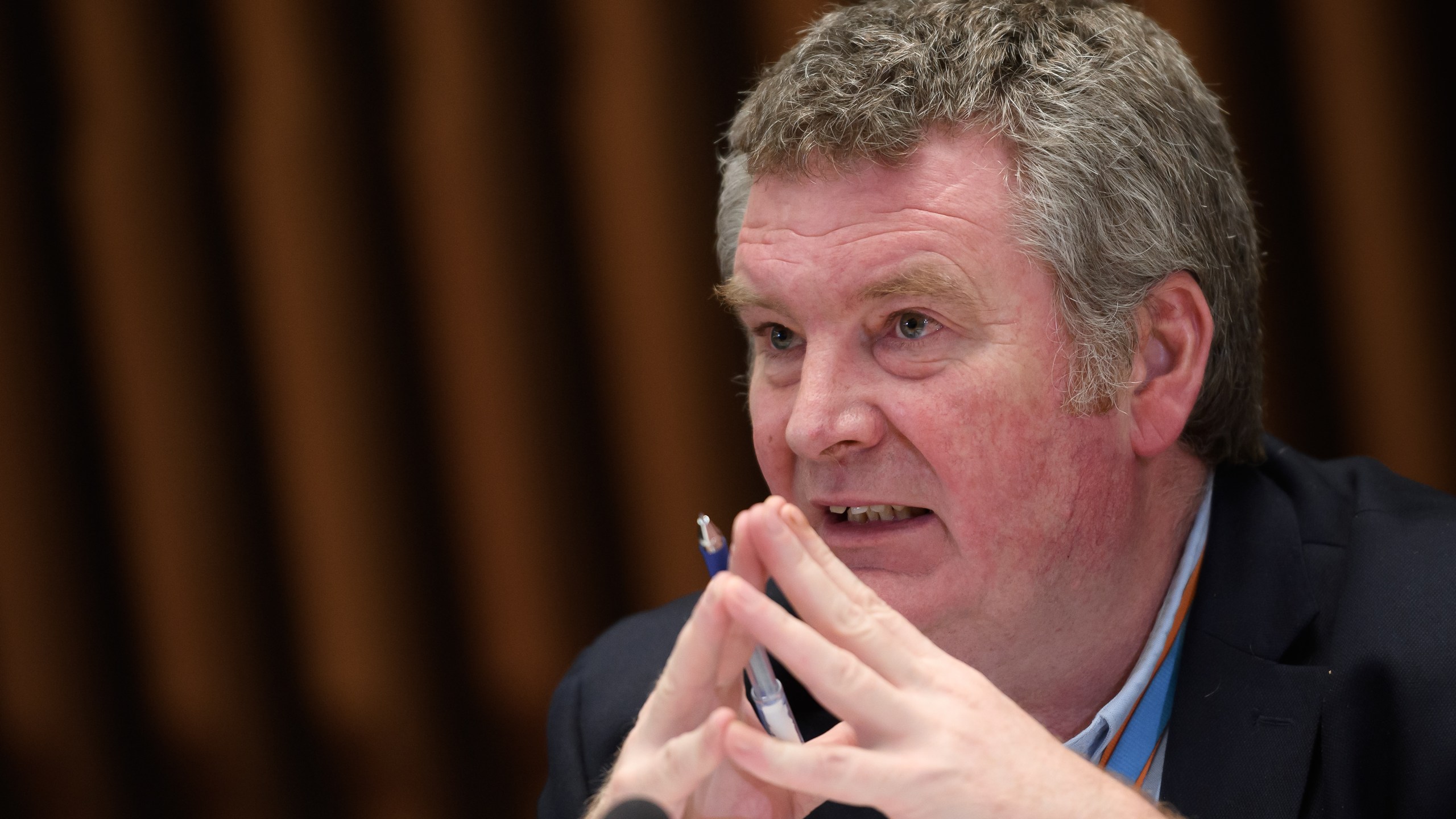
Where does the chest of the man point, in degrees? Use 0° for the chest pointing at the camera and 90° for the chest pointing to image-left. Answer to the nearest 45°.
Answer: approximately 45°

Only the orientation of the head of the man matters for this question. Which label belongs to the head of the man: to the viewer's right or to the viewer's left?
to the viewer's left
